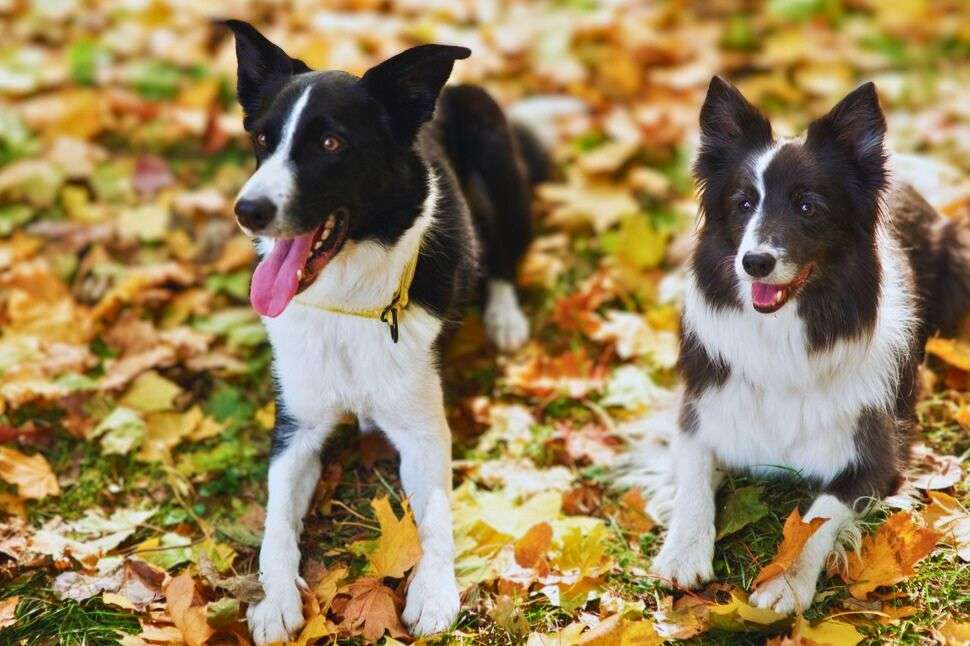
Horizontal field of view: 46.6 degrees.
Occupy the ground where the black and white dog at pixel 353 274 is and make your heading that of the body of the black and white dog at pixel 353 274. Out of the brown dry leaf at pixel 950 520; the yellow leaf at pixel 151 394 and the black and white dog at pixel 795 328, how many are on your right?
1

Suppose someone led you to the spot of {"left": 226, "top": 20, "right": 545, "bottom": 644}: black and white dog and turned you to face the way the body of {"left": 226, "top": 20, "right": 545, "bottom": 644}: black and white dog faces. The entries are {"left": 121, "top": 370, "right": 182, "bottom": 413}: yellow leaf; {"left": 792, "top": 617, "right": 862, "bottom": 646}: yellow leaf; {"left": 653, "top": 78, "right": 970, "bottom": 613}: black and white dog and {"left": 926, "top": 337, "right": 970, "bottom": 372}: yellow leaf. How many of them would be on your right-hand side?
1

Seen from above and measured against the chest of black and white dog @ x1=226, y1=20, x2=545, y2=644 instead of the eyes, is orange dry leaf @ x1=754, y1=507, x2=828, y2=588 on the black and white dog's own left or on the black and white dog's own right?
on the black and white dog's own left

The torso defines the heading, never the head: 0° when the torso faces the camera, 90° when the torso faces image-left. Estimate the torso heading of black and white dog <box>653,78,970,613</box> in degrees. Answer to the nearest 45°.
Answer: approximately 45°

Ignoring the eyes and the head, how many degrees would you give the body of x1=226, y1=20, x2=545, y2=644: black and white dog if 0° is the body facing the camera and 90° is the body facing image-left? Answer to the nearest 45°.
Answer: approximately 45°

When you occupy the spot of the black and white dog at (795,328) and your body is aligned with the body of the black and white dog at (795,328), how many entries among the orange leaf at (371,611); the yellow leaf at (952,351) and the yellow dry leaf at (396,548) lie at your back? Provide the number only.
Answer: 1

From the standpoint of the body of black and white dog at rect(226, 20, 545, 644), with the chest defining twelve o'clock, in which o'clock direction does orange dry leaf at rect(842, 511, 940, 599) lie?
The orange dry leaf is roughly at 8 o'clock from the black and white dog.

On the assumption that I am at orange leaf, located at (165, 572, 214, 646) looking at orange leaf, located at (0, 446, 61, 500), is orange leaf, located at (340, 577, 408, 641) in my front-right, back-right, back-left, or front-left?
back-right

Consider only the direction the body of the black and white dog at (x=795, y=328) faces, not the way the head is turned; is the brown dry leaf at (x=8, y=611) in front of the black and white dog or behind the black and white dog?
in front

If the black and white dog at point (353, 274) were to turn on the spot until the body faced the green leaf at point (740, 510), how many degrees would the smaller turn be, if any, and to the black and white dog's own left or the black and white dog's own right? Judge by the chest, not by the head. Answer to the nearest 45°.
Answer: approximately 135° to the black and white dog's own left

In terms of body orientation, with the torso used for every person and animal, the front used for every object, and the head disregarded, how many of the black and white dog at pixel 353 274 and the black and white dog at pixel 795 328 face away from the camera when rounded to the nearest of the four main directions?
0
